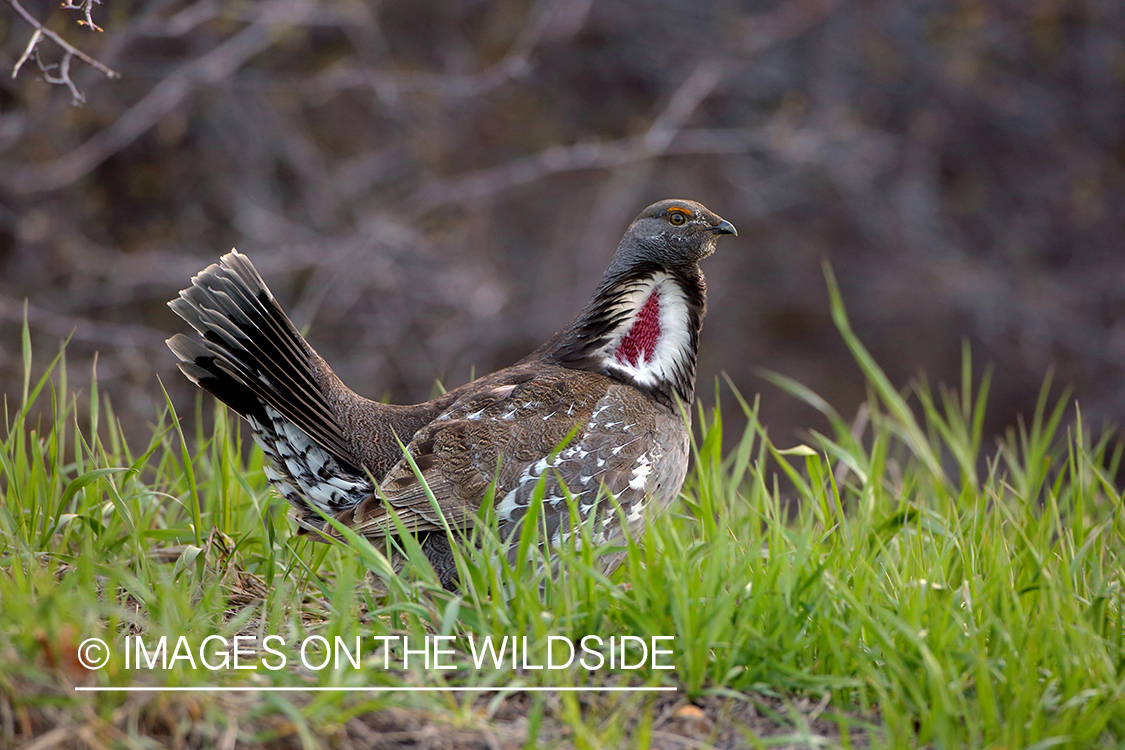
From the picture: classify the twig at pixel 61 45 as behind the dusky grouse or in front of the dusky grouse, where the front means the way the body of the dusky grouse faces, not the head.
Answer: behind

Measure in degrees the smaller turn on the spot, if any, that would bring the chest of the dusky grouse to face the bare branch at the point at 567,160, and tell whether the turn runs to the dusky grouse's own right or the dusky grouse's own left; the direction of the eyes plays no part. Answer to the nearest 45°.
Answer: approximately 90° to the dusky grouse's own left

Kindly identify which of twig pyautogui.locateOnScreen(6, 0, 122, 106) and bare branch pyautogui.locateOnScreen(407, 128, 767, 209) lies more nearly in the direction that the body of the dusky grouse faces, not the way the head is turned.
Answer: the bare branch

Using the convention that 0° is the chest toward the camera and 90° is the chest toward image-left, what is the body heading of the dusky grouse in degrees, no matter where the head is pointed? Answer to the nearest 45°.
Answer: approximately 270°
